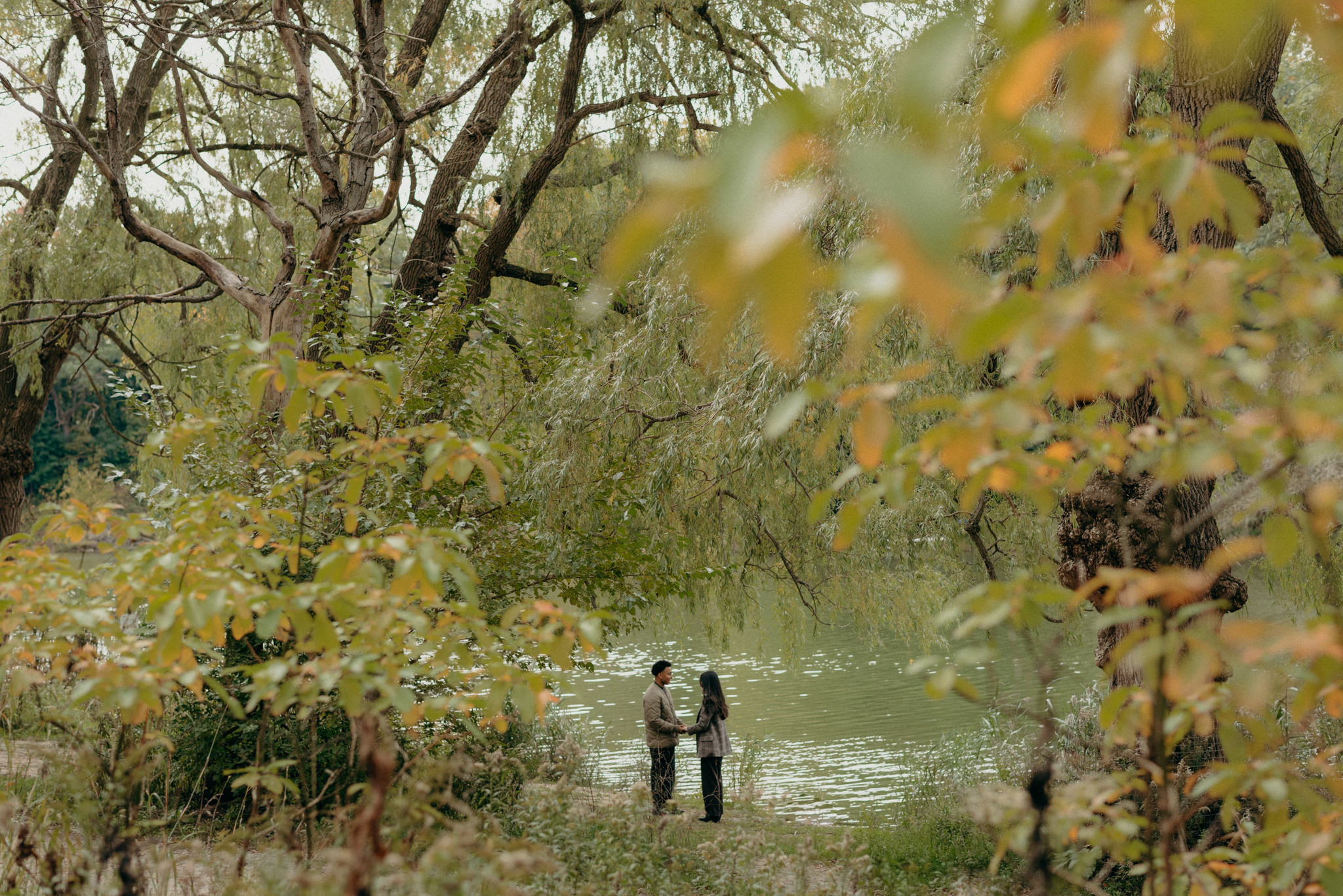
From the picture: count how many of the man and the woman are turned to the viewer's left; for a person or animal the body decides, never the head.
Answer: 1

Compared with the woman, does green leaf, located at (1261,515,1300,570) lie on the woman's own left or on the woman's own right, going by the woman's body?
on the woman's own left

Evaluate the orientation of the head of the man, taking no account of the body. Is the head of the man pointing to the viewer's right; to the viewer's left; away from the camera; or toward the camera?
to the viewer's right

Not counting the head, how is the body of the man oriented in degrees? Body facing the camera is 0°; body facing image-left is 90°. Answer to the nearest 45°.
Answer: approximately 270°

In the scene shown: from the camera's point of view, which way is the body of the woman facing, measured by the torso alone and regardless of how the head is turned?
to the viewer's left

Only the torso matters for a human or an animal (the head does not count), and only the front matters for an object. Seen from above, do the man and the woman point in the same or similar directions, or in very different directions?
very different directions

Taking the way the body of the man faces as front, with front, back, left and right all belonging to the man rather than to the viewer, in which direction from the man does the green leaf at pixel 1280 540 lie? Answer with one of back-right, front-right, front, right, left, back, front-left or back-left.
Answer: right
